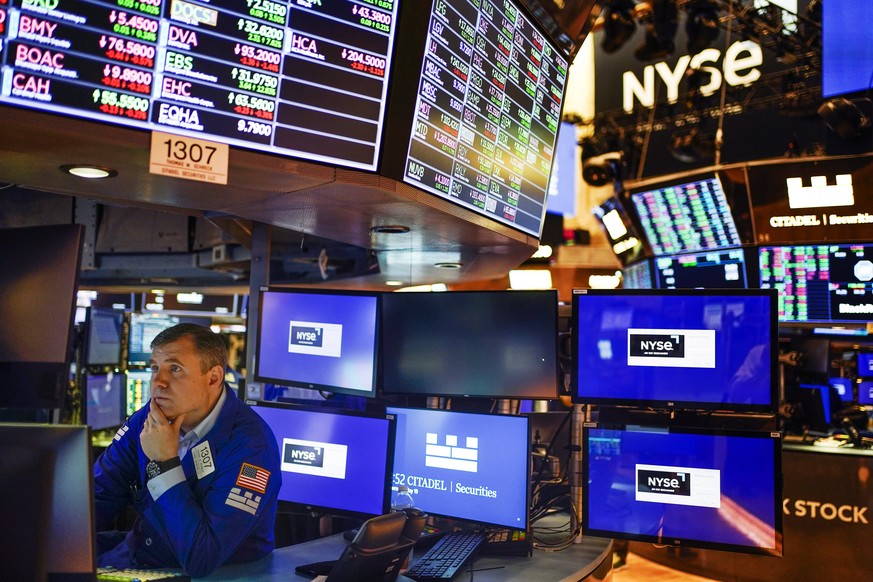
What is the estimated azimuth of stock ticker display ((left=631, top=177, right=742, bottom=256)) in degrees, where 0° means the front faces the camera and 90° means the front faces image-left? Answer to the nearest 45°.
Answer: approximately 0°

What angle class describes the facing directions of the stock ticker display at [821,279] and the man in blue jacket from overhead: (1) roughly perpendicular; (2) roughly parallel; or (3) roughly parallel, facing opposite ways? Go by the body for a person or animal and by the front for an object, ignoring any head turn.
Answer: roughly parallel

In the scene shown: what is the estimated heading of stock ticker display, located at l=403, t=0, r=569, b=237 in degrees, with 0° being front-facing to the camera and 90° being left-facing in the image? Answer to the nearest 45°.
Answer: approximately 315°

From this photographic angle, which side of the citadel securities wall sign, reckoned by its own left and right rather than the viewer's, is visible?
front

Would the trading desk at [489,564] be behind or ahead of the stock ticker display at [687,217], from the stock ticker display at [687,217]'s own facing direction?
ahead

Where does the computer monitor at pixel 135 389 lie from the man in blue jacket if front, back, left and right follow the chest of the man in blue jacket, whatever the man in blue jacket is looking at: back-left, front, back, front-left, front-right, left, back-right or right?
back-right

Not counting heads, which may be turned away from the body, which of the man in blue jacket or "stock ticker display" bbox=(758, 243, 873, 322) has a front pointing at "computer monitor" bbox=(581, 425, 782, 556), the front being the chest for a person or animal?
the stock ticker display

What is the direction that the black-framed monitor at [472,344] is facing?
toward the camera

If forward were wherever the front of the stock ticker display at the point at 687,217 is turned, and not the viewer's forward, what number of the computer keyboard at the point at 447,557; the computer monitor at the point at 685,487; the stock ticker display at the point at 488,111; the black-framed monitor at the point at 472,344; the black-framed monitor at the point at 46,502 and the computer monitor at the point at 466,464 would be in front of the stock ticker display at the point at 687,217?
6

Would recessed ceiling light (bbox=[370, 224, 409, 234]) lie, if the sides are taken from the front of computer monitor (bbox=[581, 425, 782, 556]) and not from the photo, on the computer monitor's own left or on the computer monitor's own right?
on the computer monitor's own right
